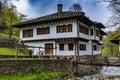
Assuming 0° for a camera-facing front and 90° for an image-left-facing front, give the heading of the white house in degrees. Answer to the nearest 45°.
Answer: approximately 45°
